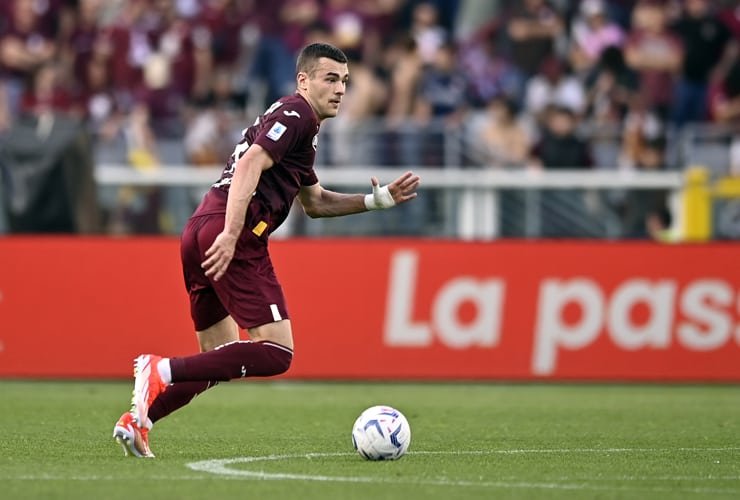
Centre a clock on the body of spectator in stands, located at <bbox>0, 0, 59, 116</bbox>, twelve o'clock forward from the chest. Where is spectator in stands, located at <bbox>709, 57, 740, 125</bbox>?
spectator in stands, located at <bbox>709, 57, 740, 125</bbox> is roughly at 10 o'clock from spectator in stands, located at <bbox>0, 0, 59, 116</bbox>.

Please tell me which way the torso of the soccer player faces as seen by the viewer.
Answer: to the viewer's right

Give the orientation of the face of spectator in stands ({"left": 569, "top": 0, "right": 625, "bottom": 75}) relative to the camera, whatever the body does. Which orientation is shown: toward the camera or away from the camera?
toward the camera

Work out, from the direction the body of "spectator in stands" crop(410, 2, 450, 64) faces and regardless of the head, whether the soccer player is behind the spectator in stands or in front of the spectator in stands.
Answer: in front

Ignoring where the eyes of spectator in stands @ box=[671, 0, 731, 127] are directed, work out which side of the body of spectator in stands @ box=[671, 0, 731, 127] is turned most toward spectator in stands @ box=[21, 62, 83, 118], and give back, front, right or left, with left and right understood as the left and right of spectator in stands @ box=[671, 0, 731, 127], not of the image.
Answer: right

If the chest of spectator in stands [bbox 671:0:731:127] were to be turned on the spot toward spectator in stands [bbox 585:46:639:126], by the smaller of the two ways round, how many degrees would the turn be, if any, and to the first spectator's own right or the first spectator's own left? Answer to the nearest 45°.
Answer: approximately 45° to the first spectator's own right

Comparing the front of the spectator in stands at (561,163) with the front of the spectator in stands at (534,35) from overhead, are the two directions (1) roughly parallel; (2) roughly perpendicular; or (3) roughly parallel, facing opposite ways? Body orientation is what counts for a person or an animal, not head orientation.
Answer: roughly parallel

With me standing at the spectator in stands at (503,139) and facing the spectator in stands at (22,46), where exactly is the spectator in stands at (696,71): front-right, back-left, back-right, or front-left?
back-right

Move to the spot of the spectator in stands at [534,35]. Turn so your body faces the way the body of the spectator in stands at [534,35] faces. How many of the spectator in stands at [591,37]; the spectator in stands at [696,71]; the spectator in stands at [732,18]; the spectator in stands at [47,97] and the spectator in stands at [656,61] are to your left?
4

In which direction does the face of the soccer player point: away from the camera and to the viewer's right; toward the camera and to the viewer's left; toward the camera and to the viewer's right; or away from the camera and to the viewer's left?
toward the camera and to the viewer's right

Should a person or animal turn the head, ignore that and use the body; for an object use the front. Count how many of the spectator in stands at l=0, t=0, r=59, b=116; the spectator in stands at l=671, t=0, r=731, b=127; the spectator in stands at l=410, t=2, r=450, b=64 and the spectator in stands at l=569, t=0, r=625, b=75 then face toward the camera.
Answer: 4

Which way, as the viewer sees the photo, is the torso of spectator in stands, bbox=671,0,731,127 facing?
toward the camera

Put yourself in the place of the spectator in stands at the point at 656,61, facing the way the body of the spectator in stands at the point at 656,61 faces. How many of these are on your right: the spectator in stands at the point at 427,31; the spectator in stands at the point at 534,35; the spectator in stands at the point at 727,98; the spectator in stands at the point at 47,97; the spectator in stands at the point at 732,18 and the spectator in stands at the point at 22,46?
4

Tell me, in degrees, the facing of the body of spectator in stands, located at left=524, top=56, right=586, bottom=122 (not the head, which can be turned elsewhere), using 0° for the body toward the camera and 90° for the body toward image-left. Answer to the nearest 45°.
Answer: approximately 0°
